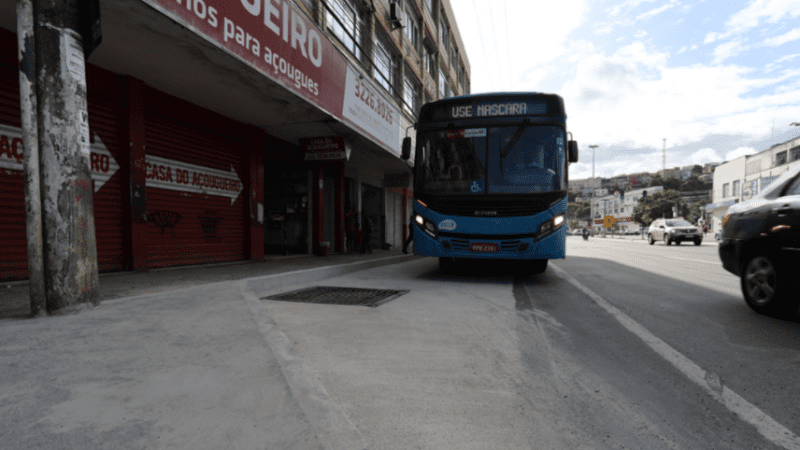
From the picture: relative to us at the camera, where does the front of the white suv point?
facing the viewer and to the right of the viewer

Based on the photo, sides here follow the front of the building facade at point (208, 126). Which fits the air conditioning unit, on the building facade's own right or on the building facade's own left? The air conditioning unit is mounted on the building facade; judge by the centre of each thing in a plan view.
on the building facade's own left

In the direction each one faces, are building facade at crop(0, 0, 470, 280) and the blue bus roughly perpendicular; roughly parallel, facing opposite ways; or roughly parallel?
roughly perpendicular

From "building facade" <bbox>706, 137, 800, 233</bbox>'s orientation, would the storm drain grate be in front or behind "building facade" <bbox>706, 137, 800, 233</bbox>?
in front

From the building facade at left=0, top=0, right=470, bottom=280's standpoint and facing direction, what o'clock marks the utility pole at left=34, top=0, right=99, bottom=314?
The utility pole is roughly at 2 o'clock from the building facade.

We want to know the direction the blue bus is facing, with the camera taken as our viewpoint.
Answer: facing the viewer

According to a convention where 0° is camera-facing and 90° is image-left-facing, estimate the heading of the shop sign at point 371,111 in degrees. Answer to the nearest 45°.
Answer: approximately 315°

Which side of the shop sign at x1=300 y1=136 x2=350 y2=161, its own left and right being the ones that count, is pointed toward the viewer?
front

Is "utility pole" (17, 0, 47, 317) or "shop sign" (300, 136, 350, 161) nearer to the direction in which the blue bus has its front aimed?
the utility pole

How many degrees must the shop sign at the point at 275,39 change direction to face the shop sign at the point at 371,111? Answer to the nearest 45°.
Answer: approximately 90° to its left

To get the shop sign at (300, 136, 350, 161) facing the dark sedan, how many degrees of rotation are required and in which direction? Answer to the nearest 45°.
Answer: approximately 45° to its left

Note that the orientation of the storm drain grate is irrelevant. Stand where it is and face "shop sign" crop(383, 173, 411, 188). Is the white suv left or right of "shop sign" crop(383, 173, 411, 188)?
right

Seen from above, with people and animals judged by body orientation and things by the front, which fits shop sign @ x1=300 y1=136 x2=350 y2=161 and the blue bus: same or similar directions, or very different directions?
same or similar directions

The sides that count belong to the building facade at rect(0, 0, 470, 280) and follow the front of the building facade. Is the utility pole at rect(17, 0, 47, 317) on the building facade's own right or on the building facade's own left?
on the building facade's own right

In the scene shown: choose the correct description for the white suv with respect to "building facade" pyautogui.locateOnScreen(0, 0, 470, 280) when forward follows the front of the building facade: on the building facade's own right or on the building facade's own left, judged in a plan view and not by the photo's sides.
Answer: on the building facade's own left

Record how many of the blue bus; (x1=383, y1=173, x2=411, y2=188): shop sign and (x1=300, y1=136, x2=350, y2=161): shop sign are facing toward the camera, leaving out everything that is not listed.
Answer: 3

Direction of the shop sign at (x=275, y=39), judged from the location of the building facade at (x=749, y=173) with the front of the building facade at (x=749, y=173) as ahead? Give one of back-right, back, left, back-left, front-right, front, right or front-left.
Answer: front-left
